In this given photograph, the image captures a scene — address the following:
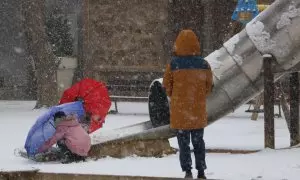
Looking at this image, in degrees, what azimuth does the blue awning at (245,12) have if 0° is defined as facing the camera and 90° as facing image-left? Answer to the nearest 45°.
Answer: approximately 0°
